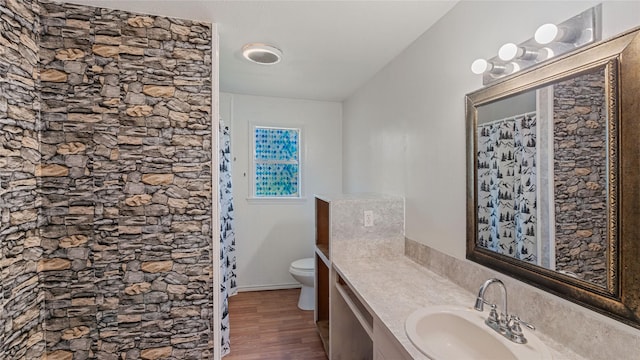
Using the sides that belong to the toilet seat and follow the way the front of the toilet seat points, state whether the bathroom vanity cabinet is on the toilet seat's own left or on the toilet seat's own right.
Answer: on the toilet seat's own left

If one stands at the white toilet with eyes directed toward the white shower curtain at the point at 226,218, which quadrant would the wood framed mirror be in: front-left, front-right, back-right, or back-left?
front-left

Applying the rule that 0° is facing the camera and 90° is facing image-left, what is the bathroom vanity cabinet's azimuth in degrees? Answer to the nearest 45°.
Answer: approximately 90°

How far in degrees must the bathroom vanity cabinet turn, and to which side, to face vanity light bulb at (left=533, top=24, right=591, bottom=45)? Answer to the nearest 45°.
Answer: approximately 135° to its left

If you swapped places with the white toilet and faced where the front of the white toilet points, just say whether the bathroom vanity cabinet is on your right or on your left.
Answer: on your left

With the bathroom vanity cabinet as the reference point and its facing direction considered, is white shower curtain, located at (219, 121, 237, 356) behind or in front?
in front
